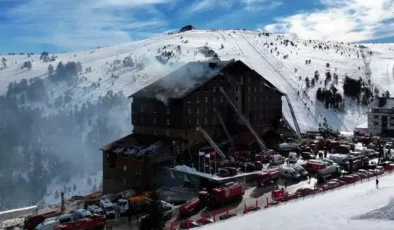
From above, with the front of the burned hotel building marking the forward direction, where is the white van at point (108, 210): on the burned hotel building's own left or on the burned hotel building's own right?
on the burned hotel building's own right

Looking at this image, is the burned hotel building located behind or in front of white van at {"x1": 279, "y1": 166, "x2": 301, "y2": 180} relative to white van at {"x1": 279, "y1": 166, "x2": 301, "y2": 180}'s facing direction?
behind

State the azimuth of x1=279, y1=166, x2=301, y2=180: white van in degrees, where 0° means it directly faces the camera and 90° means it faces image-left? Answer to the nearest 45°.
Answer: approximately 315°

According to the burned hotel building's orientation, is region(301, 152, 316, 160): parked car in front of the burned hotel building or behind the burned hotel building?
in front

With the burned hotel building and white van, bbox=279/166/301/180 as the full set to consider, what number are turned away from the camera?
0

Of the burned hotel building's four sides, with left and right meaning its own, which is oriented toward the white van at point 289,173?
front
